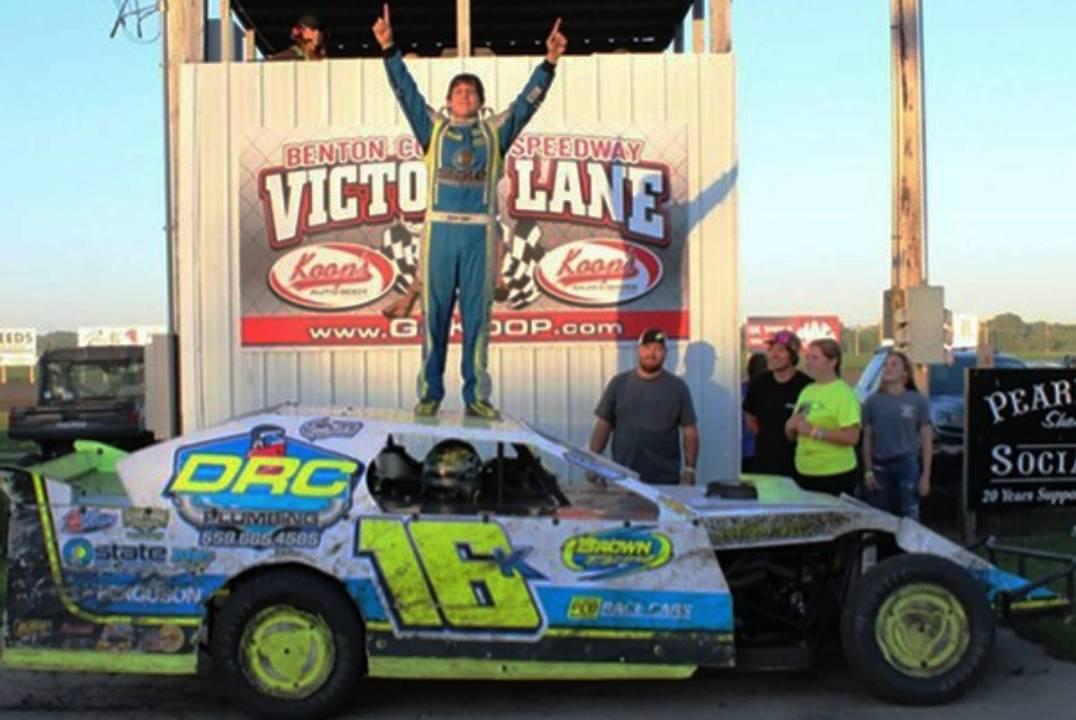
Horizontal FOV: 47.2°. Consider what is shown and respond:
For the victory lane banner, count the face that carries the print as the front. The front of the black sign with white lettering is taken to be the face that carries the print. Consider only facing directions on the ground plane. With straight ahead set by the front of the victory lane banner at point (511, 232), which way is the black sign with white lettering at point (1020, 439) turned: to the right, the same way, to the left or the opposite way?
the same way

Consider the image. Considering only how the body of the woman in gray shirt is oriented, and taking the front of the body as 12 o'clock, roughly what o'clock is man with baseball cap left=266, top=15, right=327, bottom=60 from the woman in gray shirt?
The man with baseball cap is roughly at 3 o'clock from the woman in gray shirt.

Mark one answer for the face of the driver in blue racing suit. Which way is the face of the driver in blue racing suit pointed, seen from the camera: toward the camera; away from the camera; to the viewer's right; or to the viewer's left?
toward the camera

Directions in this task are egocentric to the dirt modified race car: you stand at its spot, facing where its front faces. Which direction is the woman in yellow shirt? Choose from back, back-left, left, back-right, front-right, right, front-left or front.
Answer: front-left

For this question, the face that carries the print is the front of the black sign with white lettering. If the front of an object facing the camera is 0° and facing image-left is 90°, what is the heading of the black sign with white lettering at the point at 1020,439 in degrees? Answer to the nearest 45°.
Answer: approximately 0°

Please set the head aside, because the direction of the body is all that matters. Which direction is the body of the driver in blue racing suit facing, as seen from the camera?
toward the camera

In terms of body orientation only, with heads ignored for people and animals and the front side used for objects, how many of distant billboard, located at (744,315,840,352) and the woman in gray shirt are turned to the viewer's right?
0

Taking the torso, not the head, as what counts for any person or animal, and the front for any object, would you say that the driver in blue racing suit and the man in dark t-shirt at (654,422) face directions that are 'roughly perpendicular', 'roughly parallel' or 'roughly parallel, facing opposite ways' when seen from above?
roughly parallel

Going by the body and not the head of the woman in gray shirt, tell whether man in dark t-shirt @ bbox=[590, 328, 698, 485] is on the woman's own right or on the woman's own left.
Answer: on the woman's own right

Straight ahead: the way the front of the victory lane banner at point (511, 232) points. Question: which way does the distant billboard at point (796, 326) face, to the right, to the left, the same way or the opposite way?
the same way

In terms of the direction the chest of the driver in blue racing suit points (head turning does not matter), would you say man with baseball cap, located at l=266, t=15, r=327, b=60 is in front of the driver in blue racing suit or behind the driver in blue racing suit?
behind

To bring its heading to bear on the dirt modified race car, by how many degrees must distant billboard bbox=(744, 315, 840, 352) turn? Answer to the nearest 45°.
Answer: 0° — it already faces it

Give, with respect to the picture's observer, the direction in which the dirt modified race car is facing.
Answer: facing to the right of the viewer

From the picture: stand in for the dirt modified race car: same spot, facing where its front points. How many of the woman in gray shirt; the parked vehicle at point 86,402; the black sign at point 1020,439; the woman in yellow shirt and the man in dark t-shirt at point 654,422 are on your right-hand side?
0

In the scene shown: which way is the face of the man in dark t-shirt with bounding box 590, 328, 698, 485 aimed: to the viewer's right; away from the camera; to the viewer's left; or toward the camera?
toward the camera
